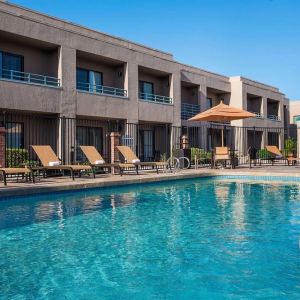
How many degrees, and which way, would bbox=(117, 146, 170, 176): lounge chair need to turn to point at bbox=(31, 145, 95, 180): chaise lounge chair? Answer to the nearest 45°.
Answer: approximately 135° to its right

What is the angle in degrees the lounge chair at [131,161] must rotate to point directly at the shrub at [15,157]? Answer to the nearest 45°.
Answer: approximately 180°

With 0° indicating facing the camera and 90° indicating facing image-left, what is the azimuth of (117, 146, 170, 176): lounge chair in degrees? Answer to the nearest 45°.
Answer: approximately 270°

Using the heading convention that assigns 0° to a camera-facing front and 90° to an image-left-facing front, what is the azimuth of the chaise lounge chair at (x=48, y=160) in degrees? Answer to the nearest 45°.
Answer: approximately 315°

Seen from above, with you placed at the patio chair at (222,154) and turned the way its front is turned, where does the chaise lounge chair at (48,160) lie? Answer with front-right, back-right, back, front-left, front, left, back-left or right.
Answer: front-right

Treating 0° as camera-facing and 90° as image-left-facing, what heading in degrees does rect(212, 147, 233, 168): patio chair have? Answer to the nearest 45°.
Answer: approximately 0°

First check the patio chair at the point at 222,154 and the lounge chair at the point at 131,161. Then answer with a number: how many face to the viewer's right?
1

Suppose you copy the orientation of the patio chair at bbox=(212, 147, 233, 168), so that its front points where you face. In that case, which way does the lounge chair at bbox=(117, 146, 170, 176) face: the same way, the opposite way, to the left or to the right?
to the left

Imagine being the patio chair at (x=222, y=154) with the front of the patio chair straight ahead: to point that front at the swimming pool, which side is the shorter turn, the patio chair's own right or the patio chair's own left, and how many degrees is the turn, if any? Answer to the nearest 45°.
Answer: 0° — it already faces it

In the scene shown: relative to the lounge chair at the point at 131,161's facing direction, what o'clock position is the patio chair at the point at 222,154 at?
the patio chair at the point at 222,154 is roughly at 11 o'clock from the lounge chair at the point at 131,161.

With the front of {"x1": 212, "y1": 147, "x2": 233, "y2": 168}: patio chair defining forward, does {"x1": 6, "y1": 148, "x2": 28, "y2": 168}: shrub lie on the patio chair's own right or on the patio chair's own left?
on the patio chair's own right

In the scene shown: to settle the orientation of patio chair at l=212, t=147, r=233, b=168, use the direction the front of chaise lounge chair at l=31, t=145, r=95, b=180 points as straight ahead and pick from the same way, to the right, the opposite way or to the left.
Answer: to the right

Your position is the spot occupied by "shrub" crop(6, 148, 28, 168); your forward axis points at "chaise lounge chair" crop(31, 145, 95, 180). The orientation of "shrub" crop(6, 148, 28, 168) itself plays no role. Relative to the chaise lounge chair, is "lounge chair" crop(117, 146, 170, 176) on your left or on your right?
left

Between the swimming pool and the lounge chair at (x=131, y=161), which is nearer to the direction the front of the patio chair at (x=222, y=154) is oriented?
the swimming pool
